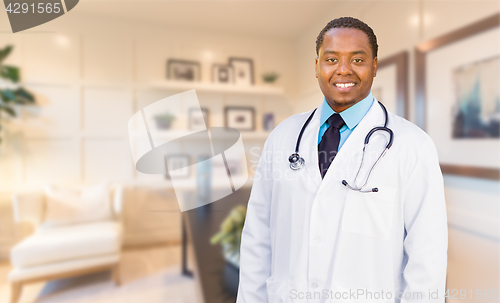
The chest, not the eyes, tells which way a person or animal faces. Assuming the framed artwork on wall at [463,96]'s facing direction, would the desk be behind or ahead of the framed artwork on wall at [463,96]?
ahead

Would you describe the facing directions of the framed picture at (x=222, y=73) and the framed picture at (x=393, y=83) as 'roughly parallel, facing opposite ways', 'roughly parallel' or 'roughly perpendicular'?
roughly perpendicular

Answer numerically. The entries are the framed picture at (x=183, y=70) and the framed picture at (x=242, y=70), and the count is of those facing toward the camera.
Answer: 2

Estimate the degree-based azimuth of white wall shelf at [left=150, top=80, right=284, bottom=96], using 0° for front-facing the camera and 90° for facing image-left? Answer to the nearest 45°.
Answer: approximately 0°

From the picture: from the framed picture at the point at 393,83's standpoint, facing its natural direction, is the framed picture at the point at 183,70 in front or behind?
in front

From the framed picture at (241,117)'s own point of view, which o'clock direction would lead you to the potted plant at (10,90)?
The potted plant is roughly at 3 o'clock from the framed picture.
